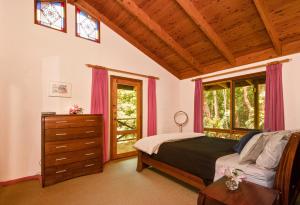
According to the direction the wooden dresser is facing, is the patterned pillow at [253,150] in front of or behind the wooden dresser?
in front

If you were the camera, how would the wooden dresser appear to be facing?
facing the viewer and to the right of the viewer

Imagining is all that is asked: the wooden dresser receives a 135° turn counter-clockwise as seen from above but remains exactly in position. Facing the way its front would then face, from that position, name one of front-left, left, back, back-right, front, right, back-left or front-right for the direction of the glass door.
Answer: front-right

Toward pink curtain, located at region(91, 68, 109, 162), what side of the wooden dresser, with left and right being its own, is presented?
left

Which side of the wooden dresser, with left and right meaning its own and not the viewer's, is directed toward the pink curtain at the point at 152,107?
left

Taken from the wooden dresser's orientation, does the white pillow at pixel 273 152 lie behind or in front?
in front

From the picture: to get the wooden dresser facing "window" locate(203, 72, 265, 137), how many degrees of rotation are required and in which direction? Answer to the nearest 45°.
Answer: approximately 45° to its left

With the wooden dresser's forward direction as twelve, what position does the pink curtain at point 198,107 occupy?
The pink curtain is roughly at 10 o'clock from the wooden dresser.

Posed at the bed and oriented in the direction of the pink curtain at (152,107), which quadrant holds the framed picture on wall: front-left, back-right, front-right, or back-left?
front-left
